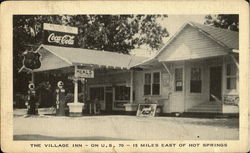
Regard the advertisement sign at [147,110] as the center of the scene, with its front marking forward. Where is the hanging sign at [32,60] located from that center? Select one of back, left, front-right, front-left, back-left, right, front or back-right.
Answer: right

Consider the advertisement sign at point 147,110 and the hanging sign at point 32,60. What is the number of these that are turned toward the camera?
2

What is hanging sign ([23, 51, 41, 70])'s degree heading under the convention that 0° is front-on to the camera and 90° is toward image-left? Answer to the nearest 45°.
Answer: approximately 0°

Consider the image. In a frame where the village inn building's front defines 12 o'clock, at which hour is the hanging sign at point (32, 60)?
The hanging sign is roughly at 2 o'clock from the village inn building.

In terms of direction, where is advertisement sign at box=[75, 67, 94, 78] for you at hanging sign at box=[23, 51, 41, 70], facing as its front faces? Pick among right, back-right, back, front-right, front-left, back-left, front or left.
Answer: front-left

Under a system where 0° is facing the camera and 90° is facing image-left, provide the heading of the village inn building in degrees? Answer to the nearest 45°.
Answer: approximately 45°

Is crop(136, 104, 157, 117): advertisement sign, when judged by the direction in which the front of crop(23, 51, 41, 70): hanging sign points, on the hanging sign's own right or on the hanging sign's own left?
on the hanging sign's own left
